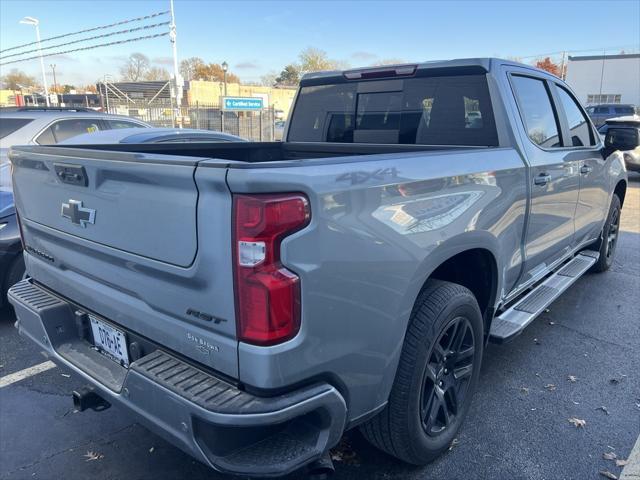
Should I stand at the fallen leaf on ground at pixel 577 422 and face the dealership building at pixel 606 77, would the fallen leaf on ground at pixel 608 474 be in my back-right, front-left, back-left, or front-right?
back-right

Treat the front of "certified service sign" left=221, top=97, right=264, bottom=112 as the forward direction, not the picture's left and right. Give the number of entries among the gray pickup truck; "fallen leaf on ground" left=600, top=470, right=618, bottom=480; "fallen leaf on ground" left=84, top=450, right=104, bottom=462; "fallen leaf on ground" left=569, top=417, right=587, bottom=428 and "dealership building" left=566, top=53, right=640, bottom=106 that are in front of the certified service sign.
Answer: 4

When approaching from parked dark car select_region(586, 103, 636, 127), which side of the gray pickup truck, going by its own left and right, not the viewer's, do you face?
front

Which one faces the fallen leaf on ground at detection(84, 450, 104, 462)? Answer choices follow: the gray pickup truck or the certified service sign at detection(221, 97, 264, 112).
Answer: the certified service sign

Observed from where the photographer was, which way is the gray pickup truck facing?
facing away from the viewer and to the right of the viewer

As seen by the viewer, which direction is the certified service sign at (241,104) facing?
toward the camera

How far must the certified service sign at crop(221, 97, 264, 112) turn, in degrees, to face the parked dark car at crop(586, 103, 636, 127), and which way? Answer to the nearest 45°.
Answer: approximately 90° to its left

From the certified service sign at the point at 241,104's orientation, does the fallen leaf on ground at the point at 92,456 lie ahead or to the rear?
ahead

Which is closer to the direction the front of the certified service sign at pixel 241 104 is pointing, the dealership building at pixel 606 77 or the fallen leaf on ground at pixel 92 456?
the fallen leaf on ground

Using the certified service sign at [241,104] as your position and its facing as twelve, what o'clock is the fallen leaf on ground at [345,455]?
The fallen leaf on ground is roughly at 12 o'clock from the certified service sign.

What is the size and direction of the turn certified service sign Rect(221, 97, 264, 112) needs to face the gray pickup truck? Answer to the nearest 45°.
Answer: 0° — it already faces it

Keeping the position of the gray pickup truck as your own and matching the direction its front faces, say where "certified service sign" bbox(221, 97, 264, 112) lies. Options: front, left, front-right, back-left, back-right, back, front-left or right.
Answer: front-left

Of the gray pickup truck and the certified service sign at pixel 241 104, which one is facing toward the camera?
the certified service sign

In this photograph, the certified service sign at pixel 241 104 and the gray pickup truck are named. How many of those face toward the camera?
1
